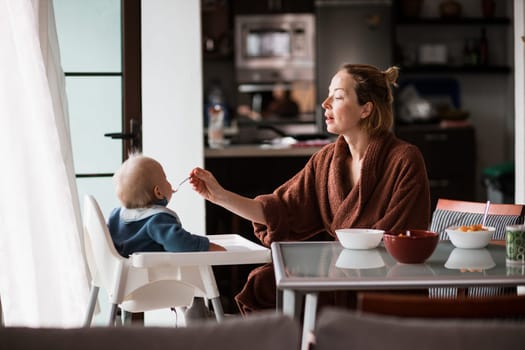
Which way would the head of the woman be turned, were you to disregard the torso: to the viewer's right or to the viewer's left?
to the viewer's left

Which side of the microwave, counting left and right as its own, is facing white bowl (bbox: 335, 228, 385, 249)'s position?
front

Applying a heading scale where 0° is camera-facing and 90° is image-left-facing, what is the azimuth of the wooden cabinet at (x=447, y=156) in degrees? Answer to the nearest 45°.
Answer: approximately 0°

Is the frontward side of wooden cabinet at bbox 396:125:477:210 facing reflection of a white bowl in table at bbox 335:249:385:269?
yes

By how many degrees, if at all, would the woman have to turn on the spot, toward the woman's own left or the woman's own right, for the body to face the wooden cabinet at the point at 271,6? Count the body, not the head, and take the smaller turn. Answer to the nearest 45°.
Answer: approximately 135° to the woman's own right

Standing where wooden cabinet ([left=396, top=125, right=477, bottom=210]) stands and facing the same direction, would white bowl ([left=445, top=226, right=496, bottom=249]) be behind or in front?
in front

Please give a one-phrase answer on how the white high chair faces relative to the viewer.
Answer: facing away from the viewer and to the right of the viewer

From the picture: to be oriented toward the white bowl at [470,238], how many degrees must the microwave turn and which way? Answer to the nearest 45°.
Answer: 0° — it already faces it

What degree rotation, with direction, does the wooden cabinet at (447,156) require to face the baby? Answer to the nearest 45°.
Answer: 0° — it already faces them
